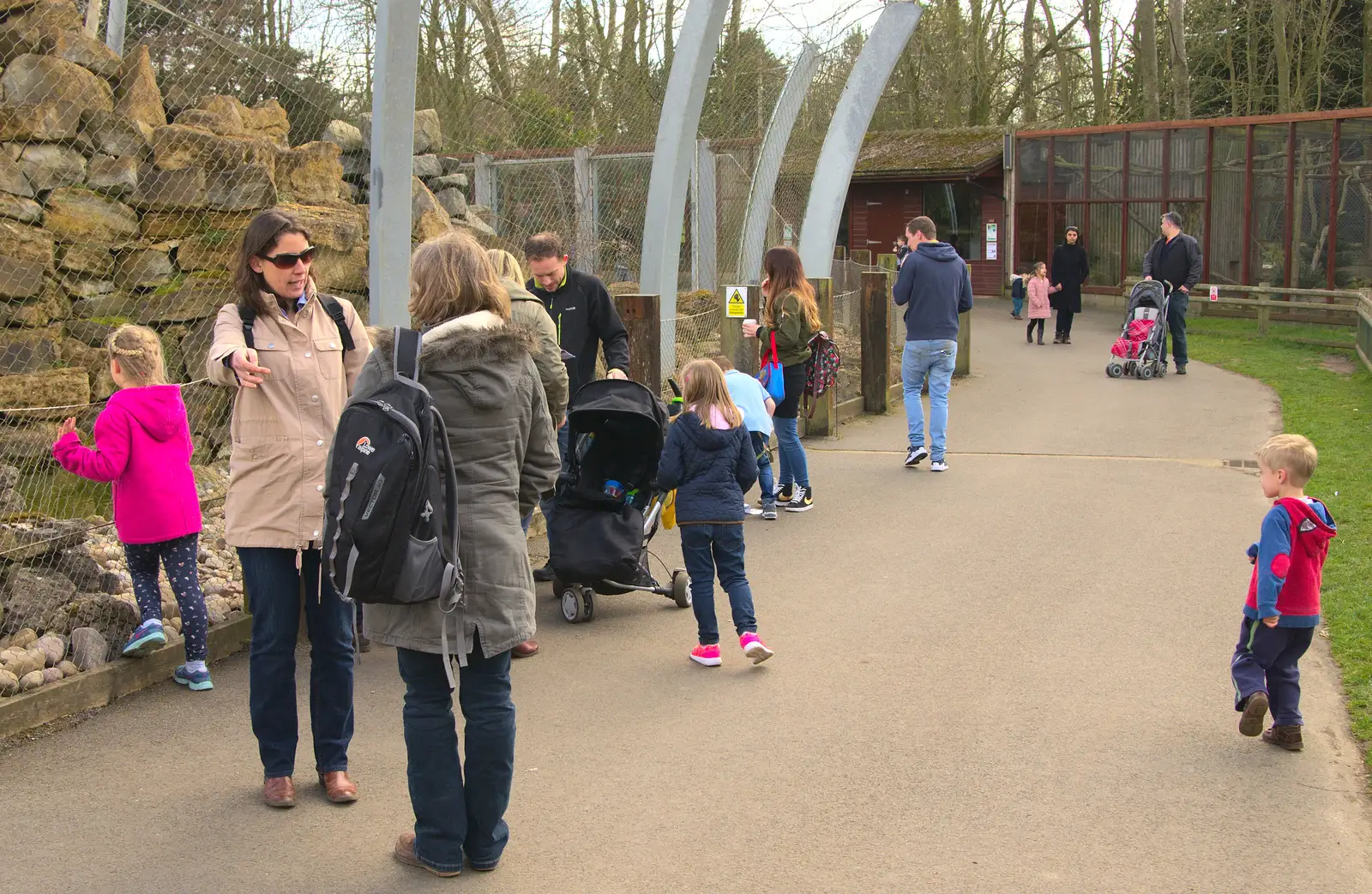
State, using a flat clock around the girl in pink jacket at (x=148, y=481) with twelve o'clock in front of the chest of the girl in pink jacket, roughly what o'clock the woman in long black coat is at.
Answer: The woman in long black coat is roughly at 3 o'clock from the girl in pink jacket.

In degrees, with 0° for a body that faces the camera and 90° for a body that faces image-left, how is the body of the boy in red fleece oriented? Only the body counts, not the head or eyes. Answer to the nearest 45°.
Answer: approximately 135°

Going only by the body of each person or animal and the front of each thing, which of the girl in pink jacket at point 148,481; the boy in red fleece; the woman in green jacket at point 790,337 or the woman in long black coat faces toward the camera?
the woman in long black coat

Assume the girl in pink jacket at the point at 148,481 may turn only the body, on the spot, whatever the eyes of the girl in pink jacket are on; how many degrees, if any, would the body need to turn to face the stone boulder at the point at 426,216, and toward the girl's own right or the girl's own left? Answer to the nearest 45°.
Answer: approximately 90° to the girl's own right

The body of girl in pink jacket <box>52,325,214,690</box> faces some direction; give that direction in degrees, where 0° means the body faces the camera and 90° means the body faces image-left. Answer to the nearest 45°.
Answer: approximately 135°

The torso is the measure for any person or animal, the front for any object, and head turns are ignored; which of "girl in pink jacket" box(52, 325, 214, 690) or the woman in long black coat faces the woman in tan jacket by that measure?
the woman in long black coat

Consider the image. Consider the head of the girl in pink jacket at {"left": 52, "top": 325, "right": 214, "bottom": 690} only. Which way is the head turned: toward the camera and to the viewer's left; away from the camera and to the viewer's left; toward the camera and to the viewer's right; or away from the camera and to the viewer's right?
away from the camera and to the viewer's left

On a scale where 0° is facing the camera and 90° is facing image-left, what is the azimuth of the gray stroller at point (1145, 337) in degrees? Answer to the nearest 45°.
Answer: approximately 45°

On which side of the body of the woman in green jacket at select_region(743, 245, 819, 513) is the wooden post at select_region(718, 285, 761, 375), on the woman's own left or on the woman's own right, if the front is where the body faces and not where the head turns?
on the woman's own right

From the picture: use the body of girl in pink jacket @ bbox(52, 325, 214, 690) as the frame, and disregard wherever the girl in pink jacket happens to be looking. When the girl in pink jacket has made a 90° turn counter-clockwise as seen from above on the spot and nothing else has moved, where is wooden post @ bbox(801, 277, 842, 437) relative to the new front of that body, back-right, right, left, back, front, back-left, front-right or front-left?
back
